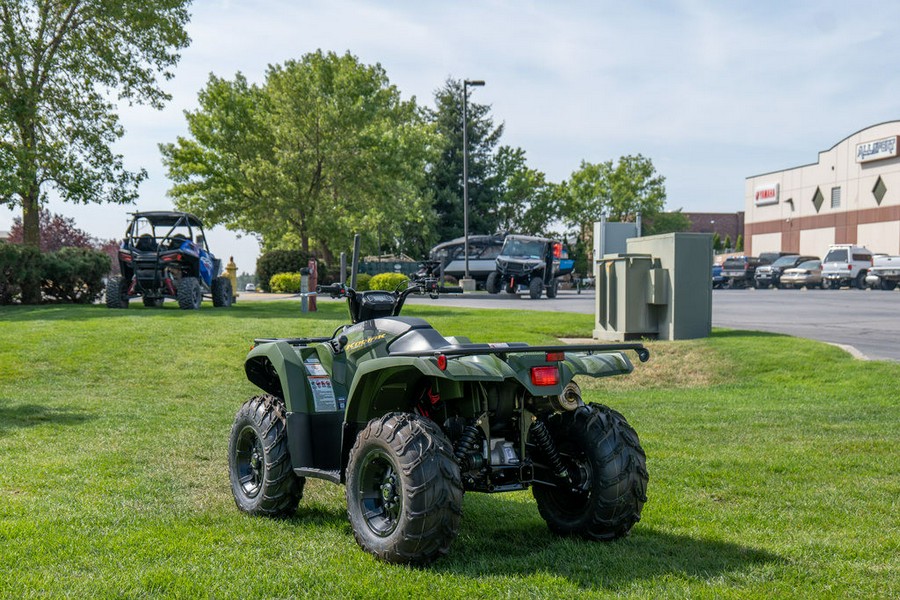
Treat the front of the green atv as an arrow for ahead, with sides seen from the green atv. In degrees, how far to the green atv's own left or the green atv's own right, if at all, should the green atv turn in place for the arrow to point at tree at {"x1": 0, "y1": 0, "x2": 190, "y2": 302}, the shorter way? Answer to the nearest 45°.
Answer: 0° — it already faces it

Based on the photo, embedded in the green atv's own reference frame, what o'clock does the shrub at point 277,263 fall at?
The shrub is roughly at 1 o'clock from the green atv.

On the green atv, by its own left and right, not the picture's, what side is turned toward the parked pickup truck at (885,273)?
right

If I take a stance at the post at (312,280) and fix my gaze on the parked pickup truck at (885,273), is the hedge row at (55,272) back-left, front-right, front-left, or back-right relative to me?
back-left

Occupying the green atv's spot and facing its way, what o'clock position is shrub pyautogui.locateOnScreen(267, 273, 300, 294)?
The shrub is roughly at 1 o'clock from the green atv.

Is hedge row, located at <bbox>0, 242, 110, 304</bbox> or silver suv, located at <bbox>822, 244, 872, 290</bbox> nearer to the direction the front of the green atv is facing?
the hedge row

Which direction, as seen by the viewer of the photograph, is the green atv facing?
facing away from the viewer and to the left of the viewer

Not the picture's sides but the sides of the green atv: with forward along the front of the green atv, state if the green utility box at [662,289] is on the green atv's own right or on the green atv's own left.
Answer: on the green atv's own right
